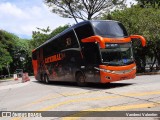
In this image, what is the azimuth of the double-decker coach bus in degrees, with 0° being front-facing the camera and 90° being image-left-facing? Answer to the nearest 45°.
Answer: approximately 315°

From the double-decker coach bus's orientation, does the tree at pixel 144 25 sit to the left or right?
on its left
